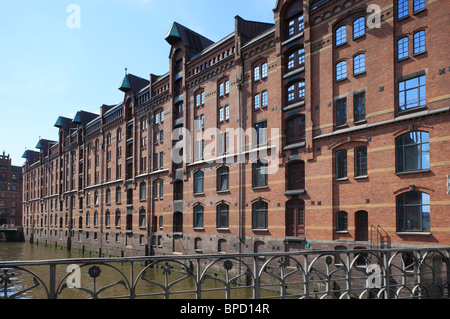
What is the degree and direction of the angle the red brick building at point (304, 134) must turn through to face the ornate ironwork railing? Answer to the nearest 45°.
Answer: approximately 45° to its left

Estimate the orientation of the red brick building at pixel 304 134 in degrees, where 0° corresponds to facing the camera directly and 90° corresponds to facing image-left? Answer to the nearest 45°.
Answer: approximately 45°
